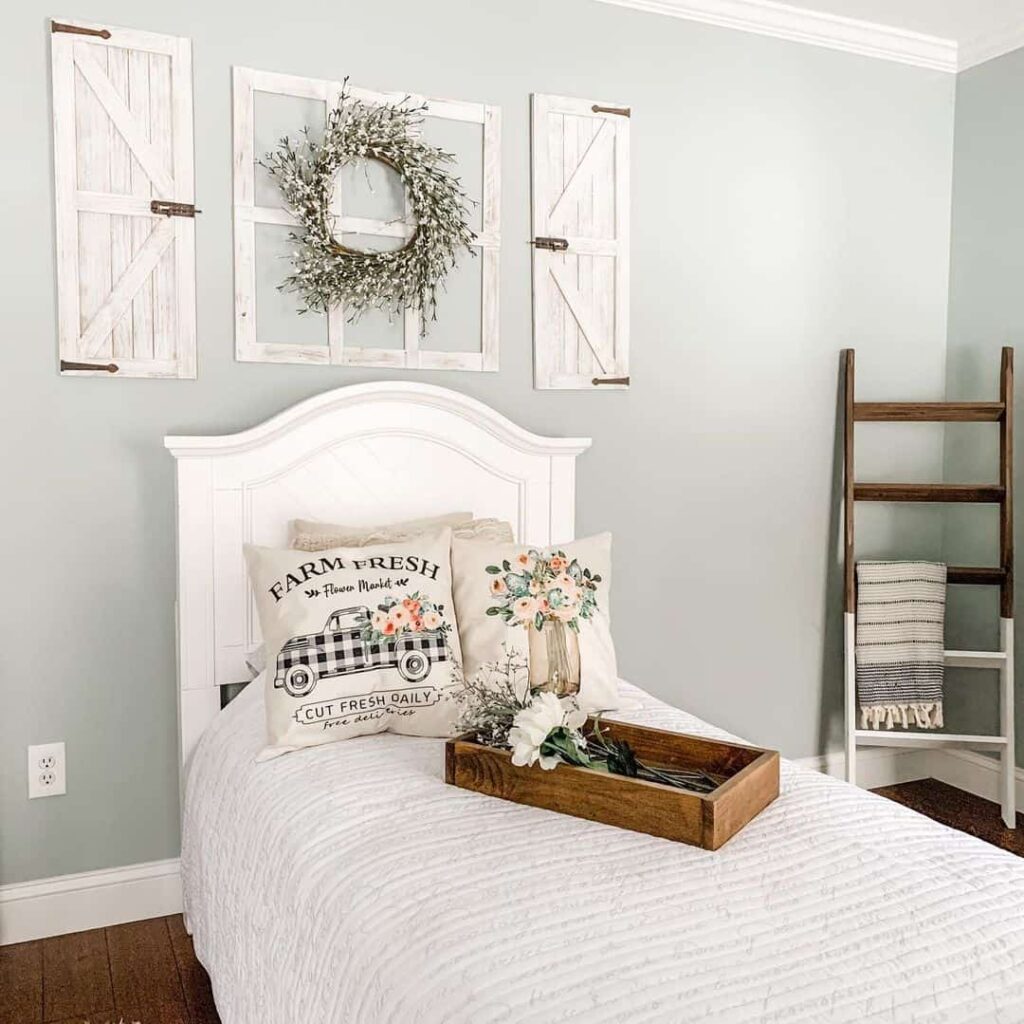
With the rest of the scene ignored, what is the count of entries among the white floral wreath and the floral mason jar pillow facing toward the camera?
2

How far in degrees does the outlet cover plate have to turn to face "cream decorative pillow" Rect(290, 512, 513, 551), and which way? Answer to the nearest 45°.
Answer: approximately 90° to its left

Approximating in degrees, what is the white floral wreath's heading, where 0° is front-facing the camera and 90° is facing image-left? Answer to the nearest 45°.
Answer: approximately 0°

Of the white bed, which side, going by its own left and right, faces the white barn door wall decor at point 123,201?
back

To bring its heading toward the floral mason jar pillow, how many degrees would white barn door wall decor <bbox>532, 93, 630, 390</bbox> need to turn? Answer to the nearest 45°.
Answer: approximately 45° to its right

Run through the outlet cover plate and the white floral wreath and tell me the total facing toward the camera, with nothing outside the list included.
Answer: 2

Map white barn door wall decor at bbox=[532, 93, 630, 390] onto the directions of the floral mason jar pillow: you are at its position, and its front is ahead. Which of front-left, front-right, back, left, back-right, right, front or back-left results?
back
